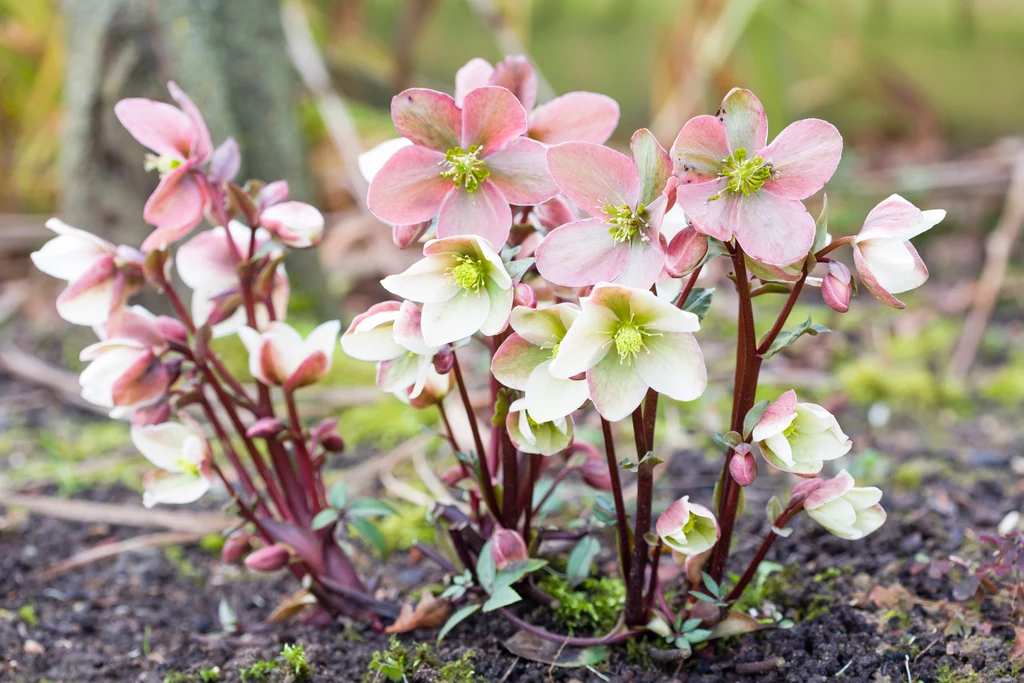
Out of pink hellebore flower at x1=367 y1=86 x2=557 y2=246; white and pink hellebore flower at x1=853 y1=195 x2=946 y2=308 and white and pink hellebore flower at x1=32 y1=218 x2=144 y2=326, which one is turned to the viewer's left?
white and pink hellebore flower at x1=32 y1=218 x2=144 y2=326

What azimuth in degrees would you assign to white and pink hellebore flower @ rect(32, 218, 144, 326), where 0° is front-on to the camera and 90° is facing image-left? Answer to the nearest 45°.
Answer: approximately 90°

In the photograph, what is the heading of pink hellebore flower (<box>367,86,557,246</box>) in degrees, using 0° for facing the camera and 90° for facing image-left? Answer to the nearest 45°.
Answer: approximately 0°

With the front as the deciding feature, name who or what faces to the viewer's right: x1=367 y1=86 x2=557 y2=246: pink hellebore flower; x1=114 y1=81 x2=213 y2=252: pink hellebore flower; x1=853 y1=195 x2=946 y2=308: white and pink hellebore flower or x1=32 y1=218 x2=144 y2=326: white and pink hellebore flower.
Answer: x1=853 y1=195 x2=946 y2=308: white and pink hellebore flower

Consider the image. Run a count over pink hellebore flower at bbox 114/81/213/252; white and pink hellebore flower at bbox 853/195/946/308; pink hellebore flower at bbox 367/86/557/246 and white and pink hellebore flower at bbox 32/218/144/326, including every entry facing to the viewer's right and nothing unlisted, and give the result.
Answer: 1

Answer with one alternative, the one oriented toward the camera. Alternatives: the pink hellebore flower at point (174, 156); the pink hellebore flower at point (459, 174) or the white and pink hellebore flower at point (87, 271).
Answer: the pink hellebore flower at point (459, 174)

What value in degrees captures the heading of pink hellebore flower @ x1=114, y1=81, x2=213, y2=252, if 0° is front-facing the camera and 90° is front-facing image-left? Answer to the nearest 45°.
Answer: approximately 90°

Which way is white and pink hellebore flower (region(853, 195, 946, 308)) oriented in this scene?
to the viewer's right
